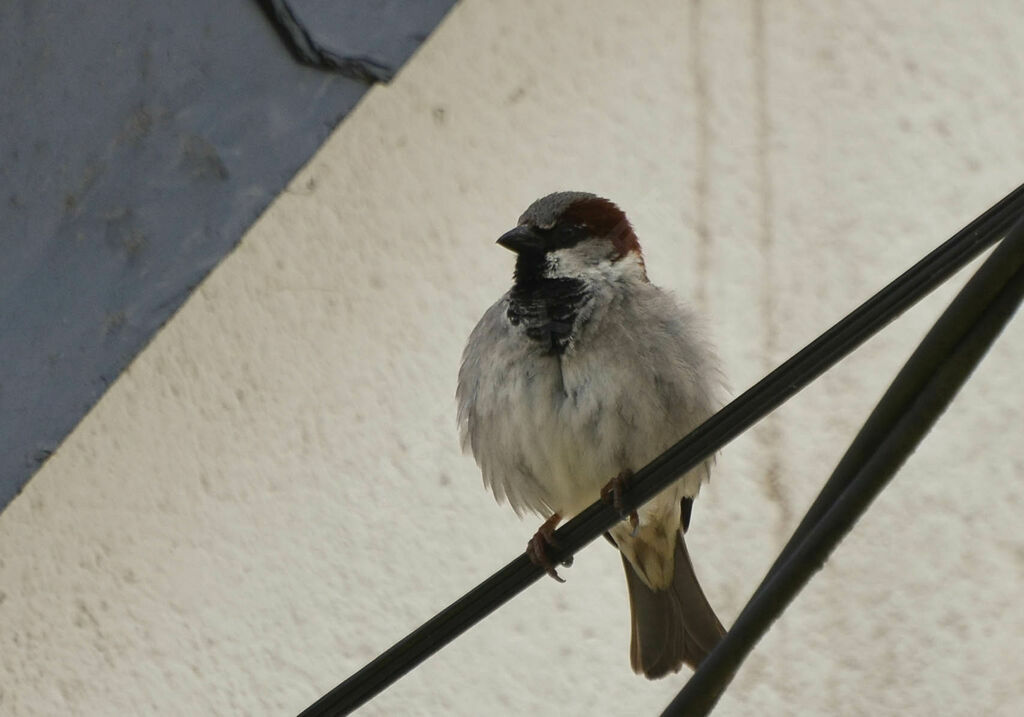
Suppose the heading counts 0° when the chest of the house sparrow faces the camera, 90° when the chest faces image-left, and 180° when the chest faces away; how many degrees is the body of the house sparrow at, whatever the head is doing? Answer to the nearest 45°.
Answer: approximately 45°
